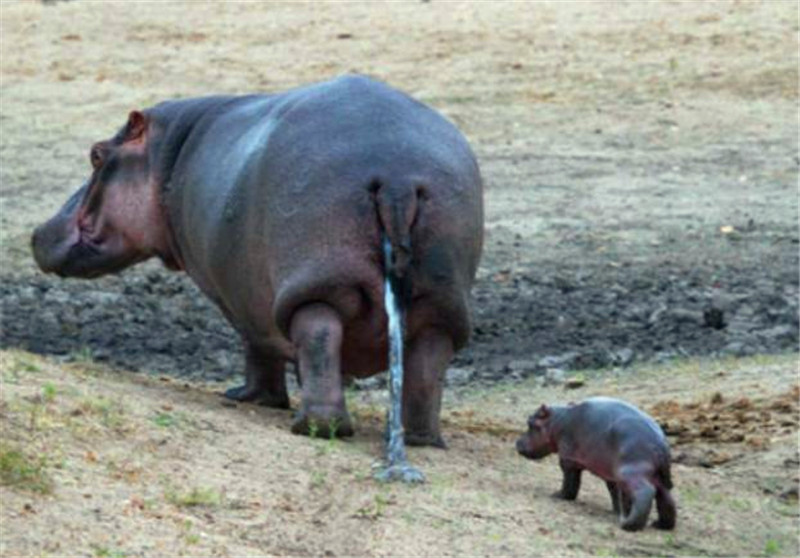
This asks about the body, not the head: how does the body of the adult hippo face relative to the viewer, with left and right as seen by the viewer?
facing away from the viewer and to the left of the viewer

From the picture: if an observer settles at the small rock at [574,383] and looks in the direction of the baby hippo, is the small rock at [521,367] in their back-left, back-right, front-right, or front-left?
back-right

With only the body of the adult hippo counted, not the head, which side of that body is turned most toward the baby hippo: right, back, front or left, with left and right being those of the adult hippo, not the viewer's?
back

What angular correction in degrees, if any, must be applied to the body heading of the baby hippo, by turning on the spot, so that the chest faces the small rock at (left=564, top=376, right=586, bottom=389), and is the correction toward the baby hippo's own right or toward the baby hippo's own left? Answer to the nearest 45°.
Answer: approximately 45° to the baby hippo's own right

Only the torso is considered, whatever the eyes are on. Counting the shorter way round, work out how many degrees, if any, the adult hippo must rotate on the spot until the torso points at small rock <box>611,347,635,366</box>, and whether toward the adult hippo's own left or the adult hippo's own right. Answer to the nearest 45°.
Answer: approximately 90° to the adult hippo's own right

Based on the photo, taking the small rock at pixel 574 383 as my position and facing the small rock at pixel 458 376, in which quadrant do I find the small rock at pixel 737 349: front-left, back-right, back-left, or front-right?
back-right

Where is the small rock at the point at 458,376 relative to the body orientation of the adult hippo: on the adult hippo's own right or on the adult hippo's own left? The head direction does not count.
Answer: on the adult hippo's own right

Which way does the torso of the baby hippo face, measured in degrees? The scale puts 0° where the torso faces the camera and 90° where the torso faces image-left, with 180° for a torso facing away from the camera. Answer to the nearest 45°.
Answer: approximately 135°
